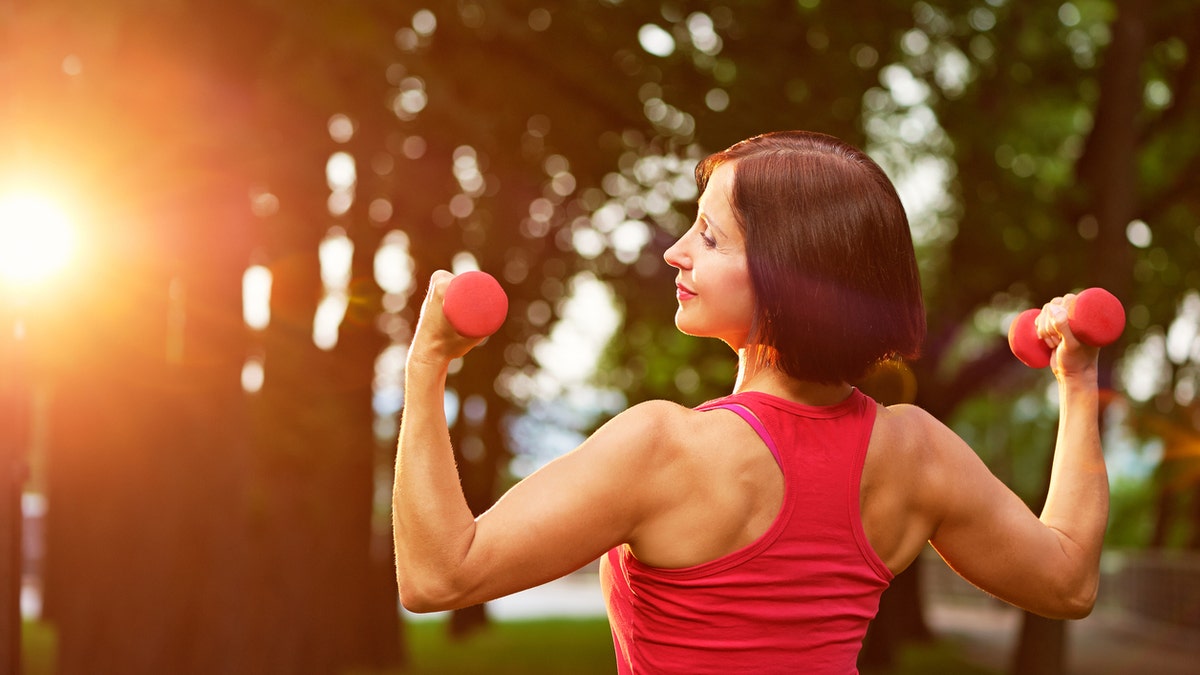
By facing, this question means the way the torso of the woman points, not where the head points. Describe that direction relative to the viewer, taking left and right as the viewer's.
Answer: facing away from the viewer and to the left of the viewer

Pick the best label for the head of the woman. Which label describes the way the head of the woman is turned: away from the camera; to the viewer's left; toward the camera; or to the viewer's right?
to the viewer's left
